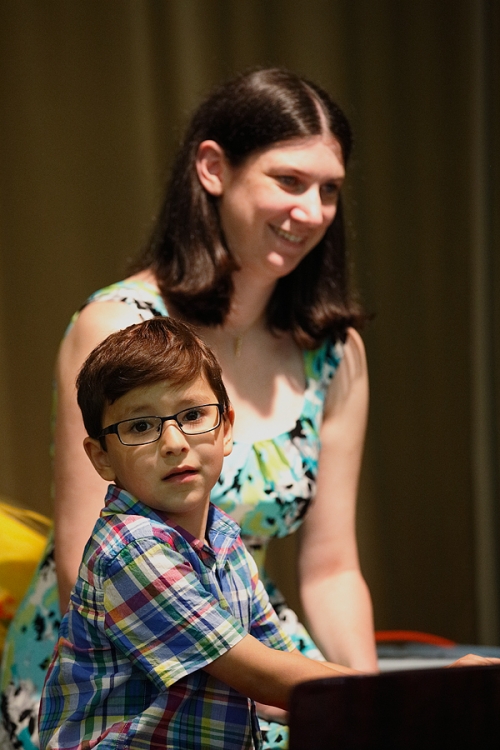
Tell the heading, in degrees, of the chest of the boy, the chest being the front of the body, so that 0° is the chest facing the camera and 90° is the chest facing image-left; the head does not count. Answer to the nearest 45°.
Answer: approximately 315°

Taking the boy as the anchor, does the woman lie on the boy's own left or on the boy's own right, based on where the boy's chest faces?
on the boy's own left

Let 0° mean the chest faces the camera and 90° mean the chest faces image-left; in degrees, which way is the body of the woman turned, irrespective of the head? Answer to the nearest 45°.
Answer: approximately 315°

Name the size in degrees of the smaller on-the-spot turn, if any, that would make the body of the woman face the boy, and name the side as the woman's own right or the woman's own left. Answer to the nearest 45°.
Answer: approximately 45° to the woman's own right

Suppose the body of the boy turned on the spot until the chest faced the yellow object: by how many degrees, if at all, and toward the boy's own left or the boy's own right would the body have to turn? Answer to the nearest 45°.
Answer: approximately 135° to the boy's own left
